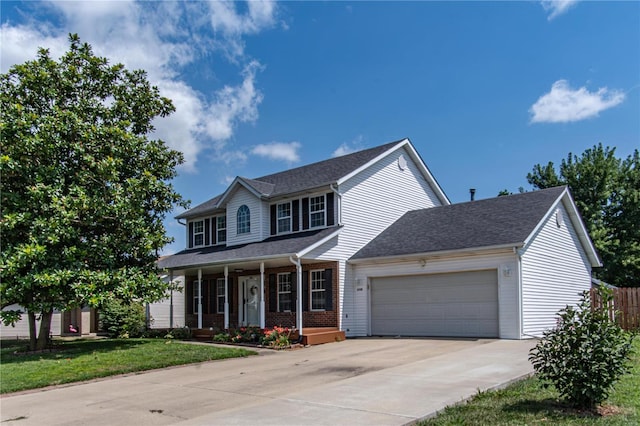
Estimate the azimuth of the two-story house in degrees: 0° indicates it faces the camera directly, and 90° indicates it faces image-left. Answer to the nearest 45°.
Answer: approximately 45°

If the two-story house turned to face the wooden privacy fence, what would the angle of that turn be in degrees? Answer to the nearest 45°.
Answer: approximately 135° to its left

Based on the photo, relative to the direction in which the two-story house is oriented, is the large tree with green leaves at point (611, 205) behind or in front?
behind

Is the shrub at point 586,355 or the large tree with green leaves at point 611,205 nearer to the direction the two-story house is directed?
the shrub

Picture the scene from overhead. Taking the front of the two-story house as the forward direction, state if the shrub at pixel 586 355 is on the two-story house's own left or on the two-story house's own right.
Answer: on the two-story house's own left
